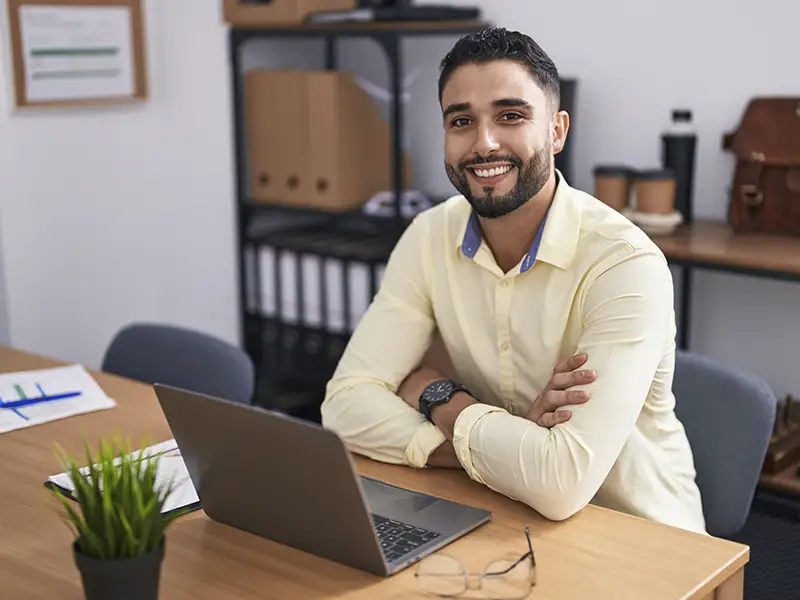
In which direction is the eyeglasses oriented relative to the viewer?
toward the camera

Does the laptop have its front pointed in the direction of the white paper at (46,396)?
no

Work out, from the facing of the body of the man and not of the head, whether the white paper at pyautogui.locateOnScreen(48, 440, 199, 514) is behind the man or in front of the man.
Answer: in front

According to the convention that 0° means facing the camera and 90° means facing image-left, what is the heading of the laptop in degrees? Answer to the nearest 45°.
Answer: approximately 225°

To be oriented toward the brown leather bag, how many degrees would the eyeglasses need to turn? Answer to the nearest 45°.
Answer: approximately 135° to its left

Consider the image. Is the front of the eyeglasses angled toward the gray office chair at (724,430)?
no

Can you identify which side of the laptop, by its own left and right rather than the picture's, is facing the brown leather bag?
front

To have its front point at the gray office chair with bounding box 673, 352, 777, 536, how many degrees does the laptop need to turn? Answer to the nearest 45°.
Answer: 0° — it already faces it

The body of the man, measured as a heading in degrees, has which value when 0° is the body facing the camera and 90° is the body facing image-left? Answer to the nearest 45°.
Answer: approximately 45°

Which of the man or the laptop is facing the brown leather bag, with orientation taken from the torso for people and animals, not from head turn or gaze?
the laptop

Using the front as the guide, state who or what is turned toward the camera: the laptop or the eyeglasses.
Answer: the eyeglasses

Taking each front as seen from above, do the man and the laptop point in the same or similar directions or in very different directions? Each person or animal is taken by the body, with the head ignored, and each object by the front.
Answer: very different directions

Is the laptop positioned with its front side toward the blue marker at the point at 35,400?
no

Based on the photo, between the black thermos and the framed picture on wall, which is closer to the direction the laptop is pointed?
the black thermos

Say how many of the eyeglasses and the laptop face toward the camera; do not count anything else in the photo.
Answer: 1

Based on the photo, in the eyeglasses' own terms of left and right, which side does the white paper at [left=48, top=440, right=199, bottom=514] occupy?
on its right

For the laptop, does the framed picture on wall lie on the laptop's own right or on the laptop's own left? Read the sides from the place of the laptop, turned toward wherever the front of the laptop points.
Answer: on the laptop's own left

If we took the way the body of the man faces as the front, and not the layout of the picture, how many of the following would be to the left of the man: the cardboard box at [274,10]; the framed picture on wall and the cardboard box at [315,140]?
0
